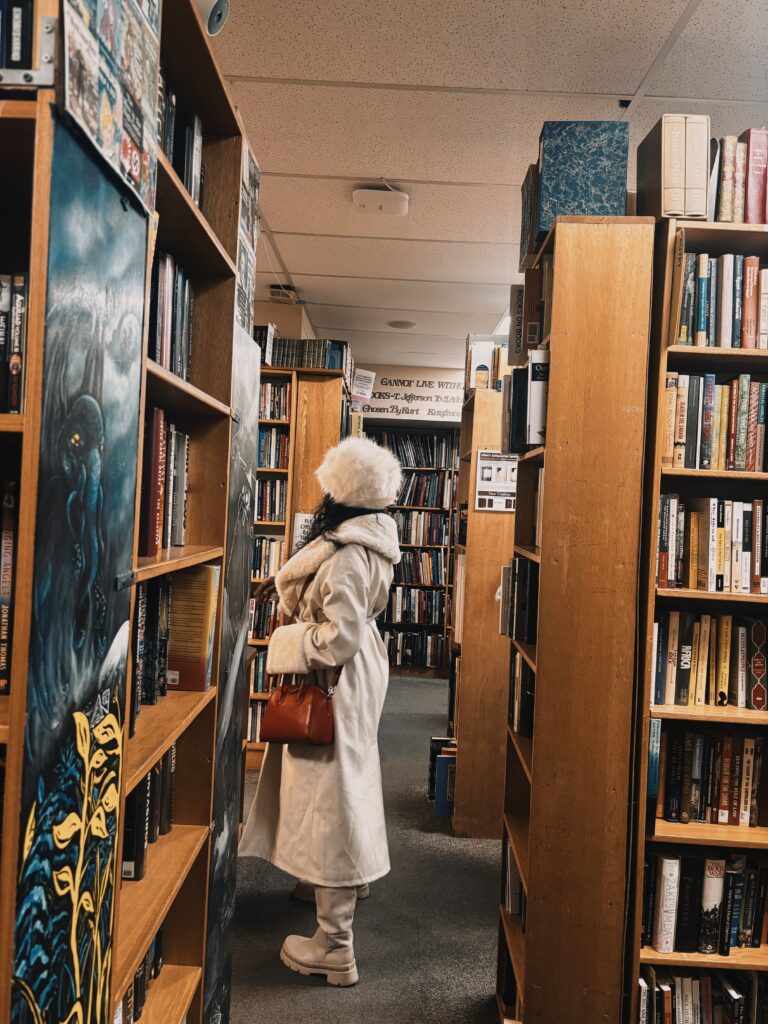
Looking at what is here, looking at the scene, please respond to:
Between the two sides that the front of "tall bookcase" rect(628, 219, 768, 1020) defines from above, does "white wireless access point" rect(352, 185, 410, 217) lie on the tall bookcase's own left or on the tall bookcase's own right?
on the tall bookcase's own right

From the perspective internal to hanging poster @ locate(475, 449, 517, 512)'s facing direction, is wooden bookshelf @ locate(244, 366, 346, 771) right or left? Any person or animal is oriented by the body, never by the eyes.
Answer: on its right

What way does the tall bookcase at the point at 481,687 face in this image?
to the viewer's left

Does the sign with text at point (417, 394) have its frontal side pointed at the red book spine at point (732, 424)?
yes

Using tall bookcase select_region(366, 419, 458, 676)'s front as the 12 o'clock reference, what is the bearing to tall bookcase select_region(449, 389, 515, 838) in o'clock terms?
tall bookcase select_region(449, 389, 515, 838) is roughly at 12 o'clock from tall bookcase select_region(366, 419, 458, 676).

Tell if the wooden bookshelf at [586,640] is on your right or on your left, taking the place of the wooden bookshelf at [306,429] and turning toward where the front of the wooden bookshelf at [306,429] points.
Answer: on your left

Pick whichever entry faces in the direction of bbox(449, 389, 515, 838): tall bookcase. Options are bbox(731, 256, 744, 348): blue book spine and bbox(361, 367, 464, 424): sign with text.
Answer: the sign with text

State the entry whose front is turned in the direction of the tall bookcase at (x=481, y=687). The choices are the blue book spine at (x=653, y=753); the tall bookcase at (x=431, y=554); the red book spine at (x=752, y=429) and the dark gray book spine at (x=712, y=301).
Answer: the tall bookcase at (x=431, y=554)

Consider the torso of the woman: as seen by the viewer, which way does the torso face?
to the viewer's left
